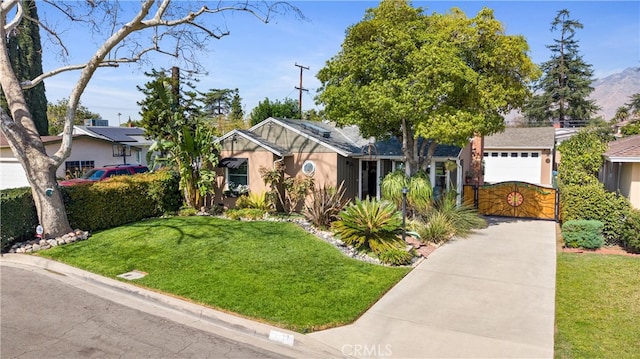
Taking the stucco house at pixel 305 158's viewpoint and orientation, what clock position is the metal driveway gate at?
The metal driveway gate is roughly at 9 o'clock from the stucco house.

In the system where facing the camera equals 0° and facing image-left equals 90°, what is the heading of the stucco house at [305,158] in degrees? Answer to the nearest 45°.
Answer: approximately 0°

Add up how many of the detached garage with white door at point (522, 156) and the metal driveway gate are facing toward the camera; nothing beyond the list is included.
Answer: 2

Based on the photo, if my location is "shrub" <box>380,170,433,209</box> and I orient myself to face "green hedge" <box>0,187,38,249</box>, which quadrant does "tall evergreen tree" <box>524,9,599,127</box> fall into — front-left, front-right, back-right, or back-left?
back-right

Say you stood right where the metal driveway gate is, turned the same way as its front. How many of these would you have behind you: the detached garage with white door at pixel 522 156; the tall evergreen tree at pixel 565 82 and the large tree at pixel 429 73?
2

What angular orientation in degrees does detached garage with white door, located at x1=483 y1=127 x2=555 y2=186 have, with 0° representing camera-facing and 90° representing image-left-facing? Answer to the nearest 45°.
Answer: approximately 0°

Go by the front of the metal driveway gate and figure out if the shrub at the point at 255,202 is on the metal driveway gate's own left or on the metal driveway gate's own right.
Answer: on the metal driveway gate's own right

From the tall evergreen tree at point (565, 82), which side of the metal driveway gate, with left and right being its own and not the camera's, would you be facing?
back

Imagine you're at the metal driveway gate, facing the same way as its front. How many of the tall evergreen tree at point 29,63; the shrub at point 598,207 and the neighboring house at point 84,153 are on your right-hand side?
2
